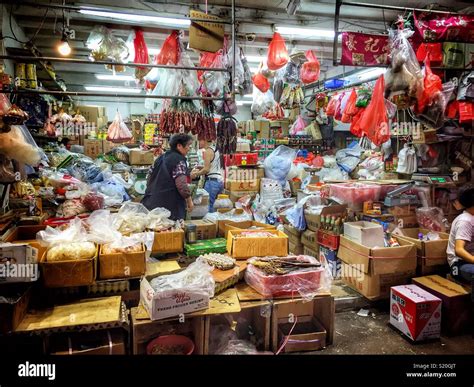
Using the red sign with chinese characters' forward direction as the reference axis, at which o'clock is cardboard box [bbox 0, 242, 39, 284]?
The cardboard box is roughly at 1 o'clock from the red sign with chinese characters.

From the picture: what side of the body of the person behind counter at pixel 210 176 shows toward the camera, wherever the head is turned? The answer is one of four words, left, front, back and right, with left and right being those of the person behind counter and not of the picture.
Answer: left

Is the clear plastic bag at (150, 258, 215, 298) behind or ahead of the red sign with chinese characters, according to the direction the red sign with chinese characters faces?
ahead

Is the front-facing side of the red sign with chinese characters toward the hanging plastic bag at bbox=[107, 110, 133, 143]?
no

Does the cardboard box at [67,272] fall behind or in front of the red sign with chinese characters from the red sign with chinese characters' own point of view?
in front

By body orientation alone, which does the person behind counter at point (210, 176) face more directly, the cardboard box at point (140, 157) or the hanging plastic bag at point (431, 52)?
the cardboard box

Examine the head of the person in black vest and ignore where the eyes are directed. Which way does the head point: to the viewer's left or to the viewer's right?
to the viewer's right

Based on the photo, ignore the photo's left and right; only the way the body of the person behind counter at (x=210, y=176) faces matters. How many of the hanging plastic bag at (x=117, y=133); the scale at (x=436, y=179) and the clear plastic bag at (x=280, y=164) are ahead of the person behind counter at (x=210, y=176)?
1

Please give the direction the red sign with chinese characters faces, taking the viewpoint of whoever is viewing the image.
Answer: facing the viewer
